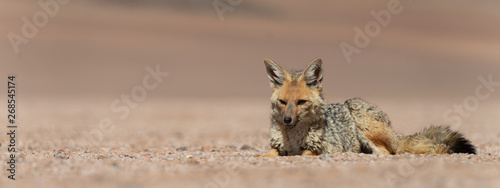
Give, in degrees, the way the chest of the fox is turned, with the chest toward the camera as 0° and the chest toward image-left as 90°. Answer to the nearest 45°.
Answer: approximately 45°
